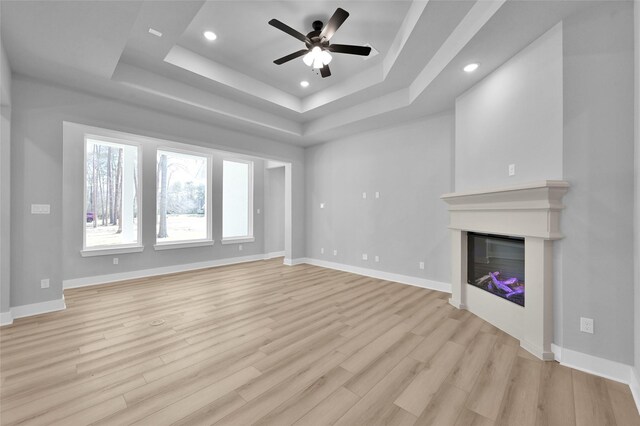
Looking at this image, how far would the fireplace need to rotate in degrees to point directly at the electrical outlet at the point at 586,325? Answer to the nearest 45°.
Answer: approximately 90° to its left

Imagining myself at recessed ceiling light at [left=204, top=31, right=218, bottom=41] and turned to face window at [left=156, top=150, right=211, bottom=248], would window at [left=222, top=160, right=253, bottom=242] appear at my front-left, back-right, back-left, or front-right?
front-right

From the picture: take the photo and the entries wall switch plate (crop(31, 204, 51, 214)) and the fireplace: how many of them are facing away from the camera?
0

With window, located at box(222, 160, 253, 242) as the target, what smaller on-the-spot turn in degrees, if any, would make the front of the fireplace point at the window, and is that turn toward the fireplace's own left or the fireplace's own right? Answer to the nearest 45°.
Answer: approximately 45° to the fireplace's own right

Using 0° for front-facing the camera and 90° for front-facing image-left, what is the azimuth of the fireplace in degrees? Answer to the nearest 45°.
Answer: approximately 45°

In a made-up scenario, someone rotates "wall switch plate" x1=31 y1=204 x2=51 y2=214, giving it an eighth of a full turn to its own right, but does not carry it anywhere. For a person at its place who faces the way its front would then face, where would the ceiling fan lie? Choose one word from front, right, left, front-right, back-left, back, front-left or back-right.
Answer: left

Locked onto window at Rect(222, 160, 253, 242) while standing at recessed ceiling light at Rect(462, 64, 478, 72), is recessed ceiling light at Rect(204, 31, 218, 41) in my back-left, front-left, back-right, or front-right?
front-left

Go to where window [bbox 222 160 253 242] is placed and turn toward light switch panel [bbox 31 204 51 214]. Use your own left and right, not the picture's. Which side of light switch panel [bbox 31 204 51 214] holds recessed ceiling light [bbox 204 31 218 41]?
left

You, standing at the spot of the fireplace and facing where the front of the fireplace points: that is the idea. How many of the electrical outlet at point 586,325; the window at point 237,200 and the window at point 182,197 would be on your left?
1
